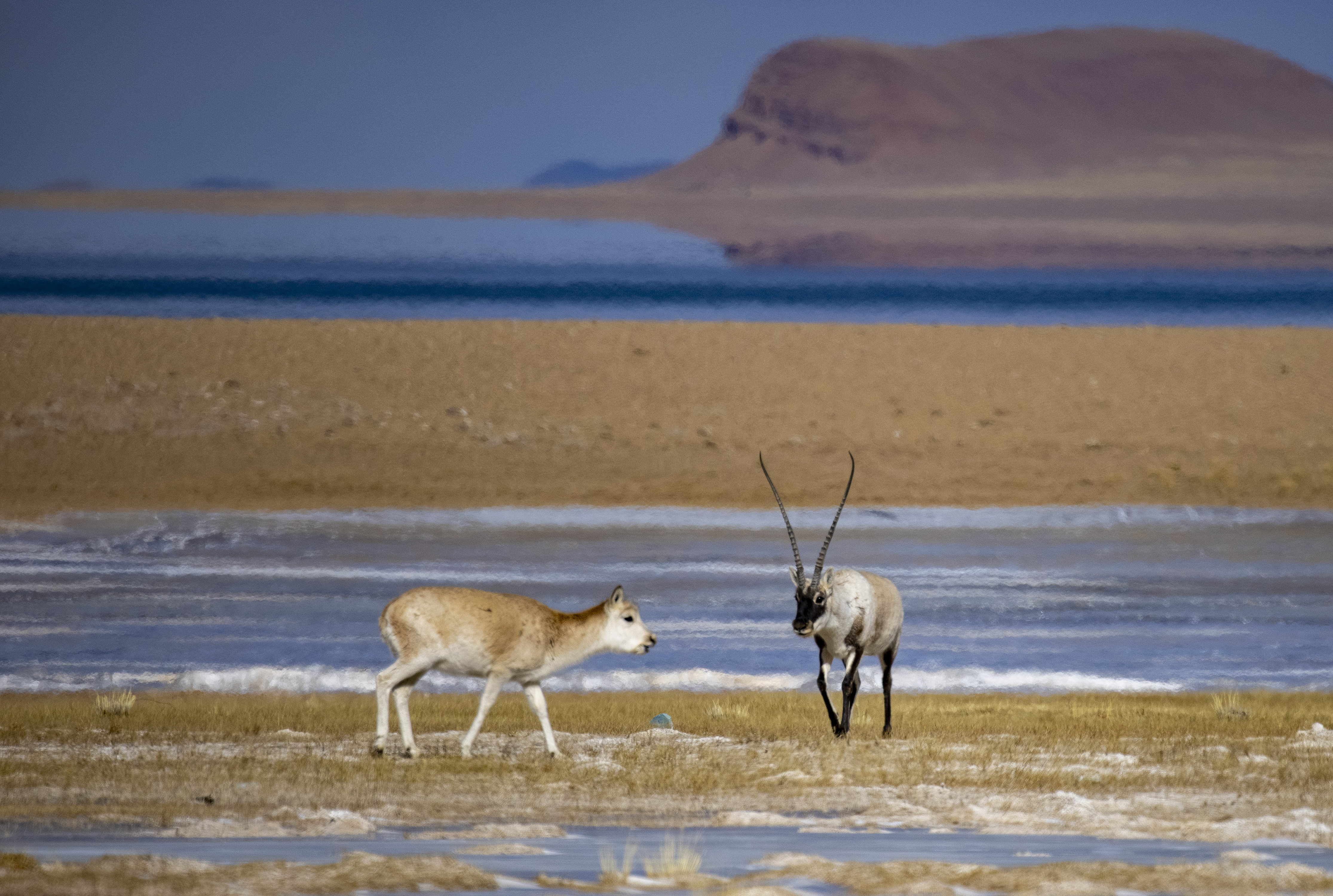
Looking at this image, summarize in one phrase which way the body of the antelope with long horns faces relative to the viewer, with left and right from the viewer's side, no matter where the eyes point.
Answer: facing the viewer and to the left of the viewer

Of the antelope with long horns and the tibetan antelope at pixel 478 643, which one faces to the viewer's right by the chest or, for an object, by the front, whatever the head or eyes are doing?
the tibetan antelope

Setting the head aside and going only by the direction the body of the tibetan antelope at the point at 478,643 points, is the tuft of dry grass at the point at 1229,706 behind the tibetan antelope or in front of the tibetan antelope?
in front

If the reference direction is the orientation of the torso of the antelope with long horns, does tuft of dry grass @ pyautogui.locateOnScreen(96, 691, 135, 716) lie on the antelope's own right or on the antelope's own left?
on the antelope's own right

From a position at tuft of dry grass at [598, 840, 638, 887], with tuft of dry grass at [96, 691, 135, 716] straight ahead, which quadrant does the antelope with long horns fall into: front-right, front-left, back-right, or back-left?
front-right

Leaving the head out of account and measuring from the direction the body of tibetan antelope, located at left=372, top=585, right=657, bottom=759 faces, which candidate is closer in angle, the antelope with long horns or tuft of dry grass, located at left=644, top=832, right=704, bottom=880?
the antelope with long horns

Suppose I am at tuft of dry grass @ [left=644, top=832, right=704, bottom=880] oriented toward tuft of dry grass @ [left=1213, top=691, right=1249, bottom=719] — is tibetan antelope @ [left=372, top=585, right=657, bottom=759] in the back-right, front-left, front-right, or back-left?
front-left

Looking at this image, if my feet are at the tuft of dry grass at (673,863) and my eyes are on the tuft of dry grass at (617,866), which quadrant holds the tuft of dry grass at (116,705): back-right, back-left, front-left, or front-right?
front-right

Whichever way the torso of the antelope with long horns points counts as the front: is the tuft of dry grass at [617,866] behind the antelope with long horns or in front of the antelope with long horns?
in front

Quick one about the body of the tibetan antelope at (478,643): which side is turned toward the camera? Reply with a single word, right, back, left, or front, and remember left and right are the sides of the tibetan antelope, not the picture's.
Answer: right

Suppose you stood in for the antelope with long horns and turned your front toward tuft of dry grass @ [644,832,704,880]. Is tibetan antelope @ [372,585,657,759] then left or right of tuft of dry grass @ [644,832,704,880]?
right

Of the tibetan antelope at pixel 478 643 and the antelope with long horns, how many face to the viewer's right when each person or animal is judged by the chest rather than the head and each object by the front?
1
